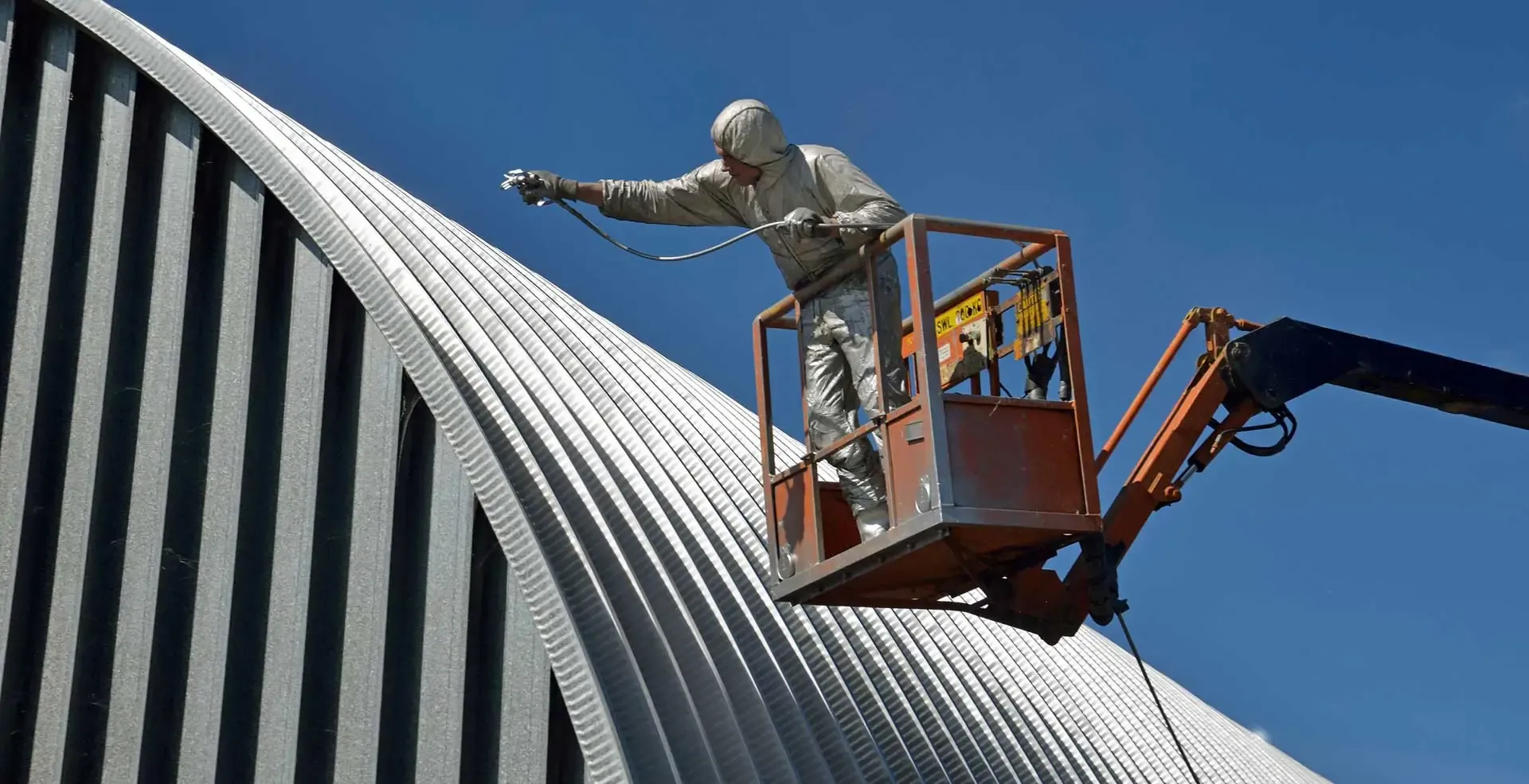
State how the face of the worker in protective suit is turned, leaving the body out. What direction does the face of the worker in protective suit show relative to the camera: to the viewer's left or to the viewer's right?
to the viewer's left

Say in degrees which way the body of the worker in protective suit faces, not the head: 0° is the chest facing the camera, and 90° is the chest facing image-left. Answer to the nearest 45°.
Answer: approximately 45°
